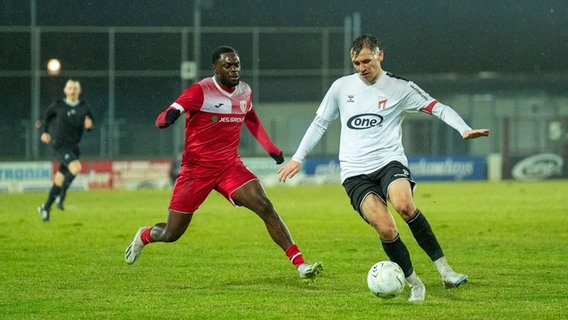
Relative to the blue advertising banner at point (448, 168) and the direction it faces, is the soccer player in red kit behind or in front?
in front

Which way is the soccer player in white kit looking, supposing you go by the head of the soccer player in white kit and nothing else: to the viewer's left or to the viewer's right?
to the viewer's left

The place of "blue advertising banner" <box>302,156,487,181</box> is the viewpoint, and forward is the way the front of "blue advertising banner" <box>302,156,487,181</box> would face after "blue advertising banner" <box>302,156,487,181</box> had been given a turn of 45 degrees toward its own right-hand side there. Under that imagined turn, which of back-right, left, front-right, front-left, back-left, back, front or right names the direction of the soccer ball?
front-left

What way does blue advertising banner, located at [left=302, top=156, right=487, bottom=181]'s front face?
toward the camera

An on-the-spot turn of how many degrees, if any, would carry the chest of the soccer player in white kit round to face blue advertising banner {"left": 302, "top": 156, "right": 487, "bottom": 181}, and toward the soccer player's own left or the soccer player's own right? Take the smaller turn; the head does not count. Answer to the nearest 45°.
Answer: approximately 180°

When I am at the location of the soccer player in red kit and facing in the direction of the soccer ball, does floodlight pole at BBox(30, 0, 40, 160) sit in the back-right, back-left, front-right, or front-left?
back-left

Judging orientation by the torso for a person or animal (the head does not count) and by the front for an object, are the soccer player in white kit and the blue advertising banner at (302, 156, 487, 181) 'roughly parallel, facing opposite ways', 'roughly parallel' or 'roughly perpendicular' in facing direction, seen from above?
roughly parallel

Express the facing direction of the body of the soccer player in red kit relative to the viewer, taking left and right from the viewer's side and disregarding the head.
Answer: facing the viewer and to the right of the viewer

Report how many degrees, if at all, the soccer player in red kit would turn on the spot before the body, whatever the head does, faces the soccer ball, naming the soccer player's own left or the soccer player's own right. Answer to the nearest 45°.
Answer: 0° — they already face it

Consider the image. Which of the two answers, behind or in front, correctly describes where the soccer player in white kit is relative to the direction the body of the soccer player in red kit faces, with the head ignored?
in front

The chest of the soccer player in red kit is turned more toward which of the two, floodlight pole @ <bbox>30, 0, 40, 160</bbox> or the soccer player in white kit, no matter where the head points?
the soccer player in white kit

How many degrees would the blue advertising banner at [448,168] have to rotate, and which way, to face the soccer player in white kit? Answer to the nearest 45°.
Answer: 0° — it already faces them
